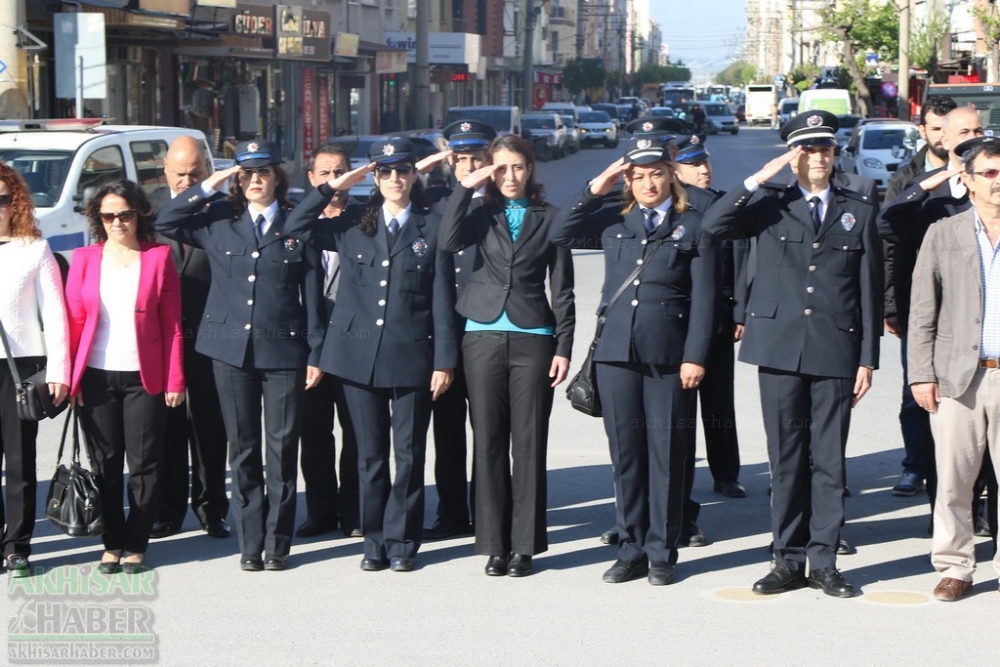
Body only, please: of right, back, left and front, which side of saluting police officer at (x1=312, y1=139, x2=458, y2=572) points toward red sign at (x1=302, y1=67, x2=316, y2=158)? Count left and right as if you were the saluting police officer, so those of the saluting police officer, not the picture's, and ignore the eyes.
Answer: back

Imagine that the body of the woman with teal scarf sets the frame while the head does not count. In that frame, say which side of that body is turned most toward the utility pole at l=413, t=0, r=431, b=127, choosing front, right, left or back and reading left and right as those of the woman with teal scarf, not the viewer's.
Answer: back

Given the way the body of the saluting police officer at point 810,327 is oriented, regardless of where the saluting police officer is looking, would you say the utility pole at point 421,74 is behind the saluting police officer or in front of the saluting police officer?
behind

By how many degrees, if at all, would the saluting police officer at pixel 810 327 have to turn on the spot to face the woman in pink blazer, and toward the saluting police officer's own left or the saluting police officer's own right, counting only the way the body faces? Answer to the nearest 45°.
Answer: approximately 90° to the saluting police officer's own right

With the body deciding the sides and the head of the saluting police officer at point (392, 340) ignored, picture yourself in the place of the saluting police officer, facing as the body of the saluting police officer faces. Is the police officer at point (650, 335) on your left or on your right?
on your left

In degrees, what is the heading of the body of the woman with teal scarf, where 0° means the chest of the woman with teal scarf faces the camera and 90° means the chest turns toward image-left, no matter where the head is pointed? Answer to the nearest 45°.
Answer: approximately 0°

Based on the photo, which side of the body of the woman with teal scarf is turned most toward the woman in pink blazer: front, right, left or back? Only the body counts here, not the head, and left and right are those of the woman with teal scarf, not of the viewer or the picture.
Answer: right

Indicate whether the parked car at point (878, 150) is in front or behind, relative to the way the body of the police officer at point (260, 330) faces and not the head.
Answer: behind
